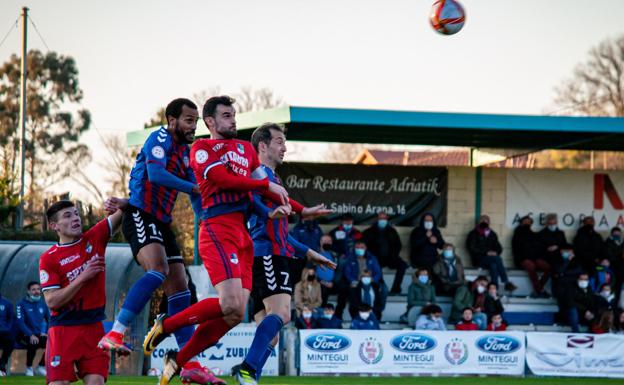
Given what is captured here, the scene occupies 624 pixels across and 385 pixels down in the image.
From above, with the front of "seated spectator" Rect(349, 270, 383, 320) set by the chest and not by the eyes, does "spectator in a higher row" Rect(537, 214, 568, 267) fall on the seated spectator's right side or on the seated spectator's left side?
on the seated spectator's left side

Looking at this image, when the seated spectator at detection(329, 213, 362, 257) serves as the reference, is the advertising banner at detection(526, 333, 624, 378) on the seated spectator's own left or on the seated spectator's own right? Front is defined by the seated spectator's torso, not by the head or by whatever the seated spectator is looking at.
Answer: on the seated spectator's own left

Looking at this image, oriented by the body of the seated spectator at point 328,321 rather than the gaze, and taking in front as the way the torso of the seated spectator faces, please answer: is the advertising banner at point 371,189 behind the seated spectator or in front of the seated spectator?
behind

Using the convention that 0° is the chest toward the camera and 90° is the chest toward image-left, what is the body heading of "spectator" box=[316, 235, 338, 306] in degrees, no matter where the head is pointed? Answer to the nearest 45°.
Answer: approximately 0°

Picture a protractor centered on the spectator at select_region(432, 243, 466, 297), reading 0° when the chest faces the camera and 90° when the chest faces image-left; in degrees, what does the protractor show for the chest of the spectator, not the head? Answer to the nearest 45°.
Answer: approximately 0°

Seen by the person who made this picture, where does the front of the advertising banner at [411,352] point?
facing the viewer

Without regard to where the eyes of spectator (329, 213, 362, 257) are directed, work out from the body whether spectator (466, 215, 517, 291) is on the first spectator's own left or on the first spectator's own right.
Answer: on the first spectator's own left

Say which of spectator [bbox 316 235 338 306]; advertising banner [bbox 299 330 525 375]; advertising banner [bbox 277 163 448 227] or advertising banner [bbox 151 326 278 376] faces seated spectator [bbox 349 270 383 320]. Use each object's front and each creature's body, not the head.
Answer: advertising banner [bbox 277 163 448 227]
